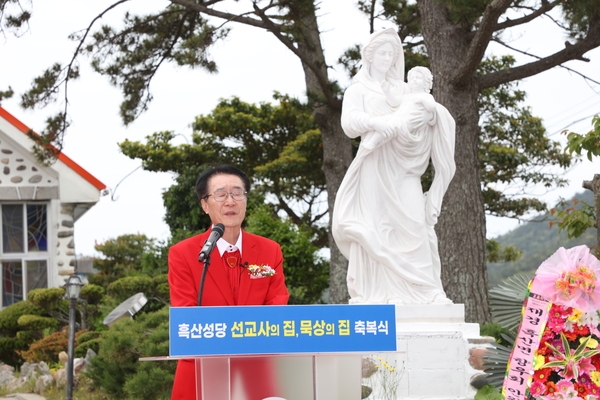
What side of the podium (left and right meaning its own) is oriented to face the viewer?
front

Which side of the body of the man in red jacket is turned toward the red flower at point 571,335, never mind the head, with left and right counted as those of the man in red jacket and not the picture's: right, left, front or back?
left

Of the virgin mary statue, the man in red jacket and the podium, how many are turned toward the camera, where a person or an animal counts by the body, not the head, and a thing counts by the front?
3

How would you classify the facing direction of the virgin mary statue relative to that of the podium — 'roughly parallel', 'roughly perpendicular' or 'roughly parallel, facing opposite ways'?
roughly parallel

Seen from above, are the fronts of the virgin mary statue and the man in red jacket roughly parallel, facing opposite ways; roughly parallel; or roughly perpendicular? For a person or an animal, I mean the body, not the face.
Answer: roughly parallel

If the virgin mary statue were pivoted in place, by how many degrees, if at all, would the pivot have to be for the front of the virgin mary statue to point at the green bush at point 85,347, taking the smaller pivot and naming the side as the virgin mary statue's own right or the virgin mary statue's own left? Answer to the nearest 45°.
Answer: approximately 135° to the virgin mary statue's own right

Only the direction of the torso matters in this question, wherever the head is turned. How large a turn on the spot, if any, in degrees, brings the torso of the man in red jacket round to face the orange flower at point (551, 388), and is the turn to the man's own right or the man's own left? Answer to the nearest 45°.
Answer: approximately 90° to the man's own left

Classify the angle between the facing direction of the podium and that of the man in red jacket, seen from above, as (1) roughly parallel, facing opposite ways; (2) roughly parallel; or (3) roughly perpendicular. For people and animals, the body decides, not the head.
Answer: roughly parallel

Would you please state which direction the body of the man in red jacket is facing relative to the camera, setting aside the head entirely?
toward the camera

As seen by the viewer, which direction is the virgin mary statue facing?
toward the camera

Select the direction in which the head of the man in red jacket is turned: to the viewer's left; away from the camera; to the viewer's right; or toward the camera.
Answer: toward the camera

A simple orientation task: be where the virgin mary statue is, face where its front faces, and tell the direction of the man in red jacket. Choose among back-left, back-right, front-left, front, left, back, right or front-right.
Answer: front
